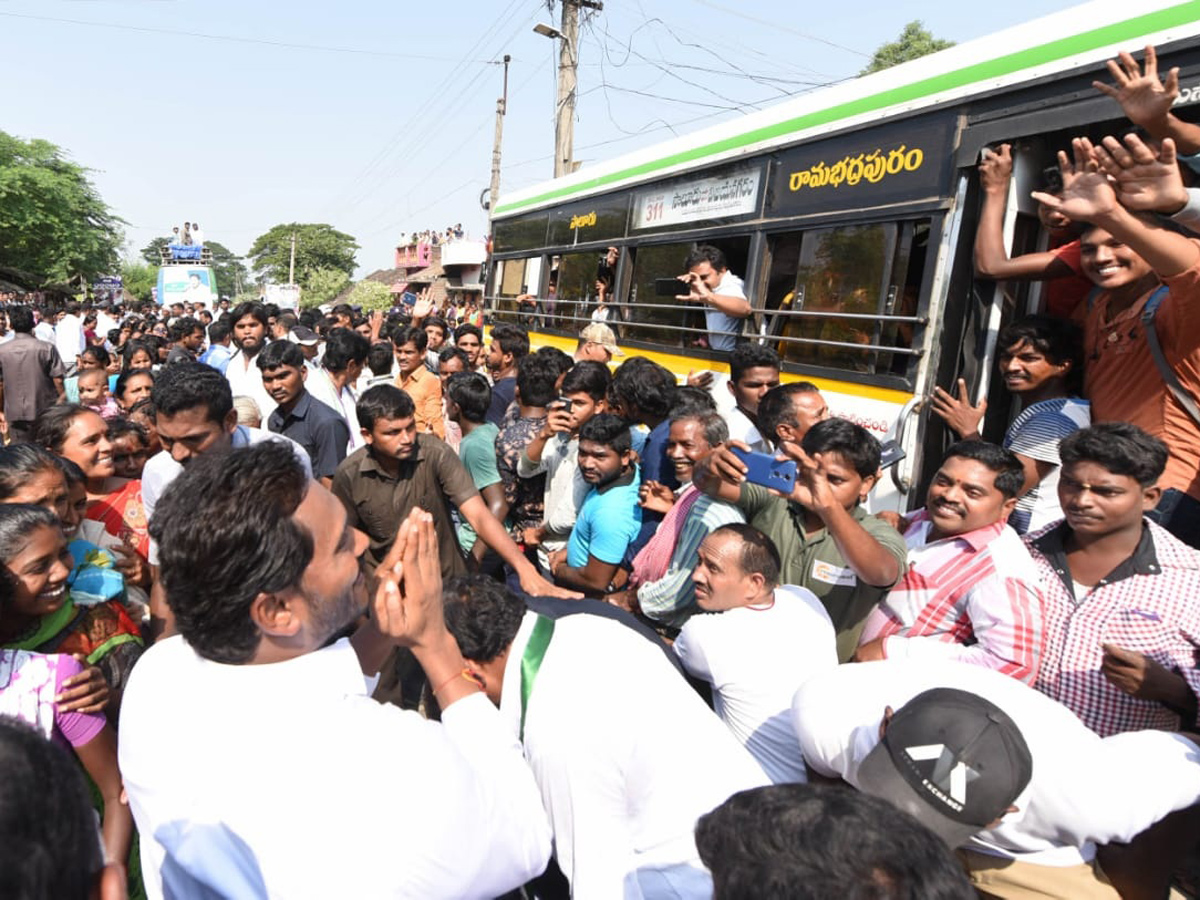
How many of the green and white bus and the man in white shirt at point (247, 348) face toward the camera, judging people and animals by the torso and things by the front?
1

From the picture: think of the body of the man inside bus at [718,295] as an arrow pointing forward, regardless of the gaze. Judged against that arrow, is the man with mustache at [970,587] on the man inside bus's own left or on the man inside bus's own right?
on the man inside bus's own left

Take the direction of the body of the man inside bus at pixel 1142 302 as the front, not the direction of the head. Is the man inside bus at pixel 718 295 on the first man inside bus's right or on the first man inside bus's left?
on the first man inside bus's right

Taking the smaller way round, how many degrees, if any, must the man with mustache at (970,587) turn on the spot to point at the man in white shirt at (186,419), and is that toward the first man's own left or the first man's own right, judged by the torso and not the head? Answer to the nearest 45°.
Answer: approximately 45° to the first man's own right

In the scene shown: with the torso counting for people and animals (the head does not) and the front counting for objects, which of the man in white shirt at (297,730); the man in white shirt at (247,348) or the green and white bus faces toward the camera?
the man in white shirt at (247,348)

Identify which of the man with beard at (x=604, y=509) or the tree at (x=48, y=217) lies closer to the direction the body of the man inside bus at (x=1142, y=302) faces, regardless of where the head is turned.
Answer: the man with beard

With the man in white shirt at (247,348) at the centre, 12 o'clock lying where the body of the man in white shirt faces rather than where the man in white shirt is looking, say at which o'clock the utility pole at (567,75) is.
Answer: The utility pole is roughly at 7 o'clock from the man in white shirt.

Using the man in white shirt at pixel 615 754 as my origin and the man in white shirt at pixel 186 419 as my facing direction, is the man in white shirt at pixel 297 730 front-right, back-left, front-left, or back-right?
front-left

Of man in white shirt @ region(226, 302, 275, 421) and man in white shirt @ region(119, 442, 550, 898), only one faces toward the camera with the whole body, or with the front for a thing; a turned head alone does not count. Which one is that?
man in white shirt @ region(226, 302, 275, 421)

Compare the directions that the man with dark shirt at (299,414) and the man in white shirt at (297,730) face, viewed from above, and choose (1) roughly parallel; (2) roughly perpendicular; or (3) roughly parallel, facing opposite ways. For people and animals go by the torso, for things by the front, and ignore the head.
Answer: roughly parallel, facing opposite ways

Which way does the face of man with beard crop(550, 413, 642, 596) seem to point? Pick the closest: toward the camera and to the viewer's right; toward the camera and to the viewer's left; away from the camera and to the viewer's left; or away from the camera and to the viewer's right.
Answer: toward the camera and to the viewer's left

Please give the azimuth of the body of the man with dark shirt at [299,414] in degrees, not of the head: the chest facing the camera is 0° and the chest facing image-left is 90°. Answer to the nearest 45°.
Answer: approximately 45°

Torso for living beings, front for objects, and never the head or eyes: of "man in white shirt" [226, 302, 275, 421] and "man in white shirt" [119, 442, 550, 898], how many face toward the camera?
1

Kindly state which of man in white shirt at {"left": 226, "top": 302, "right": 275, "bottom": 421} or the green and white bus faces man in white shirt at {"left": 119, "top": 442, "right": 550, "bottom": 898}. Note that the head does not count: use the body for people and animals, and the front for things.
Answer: man in white shirt at {"left": 226, "top": 302, "right": 275, "bottom": 421}

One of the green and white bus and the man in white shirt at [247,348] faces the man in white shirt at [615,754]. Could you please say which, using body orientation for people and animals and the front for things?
the man in white shirt at [247,348]

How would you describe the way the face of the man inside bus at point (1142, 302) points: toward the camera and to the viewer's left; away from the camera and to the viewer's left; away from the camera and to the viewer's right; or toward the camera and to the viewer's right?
toward the camera and to the viewer's left

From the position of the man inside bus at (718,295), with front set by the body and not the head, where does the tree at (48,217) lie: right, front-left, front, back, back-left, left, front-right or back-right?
right

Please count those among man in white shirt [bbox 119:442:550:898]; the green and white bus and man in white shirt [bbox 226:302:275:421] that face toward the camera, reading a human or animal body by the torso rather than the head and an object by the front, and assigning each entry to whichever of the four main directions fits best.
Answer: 1

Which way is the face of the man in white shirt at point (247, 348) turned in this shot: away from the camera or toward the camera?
toward the camera

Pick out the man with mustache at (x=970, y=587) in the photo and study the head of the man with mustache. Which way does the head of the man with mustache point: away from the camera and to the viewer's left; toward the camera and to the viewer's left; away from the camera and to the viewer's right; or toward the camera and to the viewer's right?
toward the camera and to the viewer's left

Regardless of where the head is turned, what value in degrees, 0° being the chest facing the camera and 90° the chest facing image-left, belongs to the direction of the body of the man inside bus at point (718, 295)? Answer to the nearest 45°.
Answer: approximately 45°

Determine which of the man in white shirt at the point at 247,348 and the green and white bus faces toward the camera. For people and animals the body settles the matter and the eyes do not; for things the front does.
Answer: the man in white shirt
